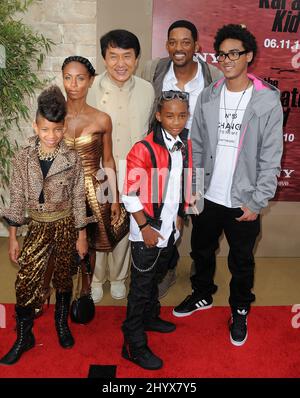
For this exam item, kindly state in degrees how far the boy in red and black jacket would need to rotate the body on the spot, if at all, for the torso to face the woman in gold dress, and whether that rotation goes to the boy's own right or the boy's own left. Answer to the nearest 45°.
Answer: approximately 180°

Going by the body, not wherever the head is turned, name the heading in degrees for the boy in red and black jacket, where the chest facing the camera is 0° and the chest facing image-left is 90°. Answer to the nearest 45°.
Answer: approximately 315°

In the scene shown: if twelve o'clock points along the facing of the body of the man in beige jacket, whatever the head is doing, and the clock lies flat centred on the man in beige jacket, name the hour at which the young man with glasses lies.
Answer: The young man with glasses is roughly at 10 o'clock from the man in beige jacket.

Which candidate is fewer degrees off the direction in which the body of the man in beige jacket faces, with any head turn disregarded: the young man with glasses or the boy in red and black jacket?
the boy in red and black jacket

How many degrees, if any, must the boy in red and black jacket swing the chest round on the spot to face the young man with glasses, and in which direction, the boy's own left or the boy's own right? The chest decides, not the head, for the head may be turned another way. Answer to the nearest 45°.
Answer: approximately 90° to the boy's own left

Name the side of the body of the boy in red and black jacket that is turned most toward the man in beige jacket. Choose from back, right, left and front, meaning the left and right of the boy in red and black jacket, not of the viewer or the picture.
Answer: back

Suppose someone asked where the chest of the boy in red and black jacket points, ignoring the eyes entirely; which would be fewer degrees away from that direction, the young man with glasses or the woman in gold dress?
the young man with glasses

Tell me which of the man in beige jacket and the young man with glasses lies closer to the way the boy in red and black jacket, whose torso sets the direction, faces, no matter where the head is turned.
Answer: the young man with glasses
